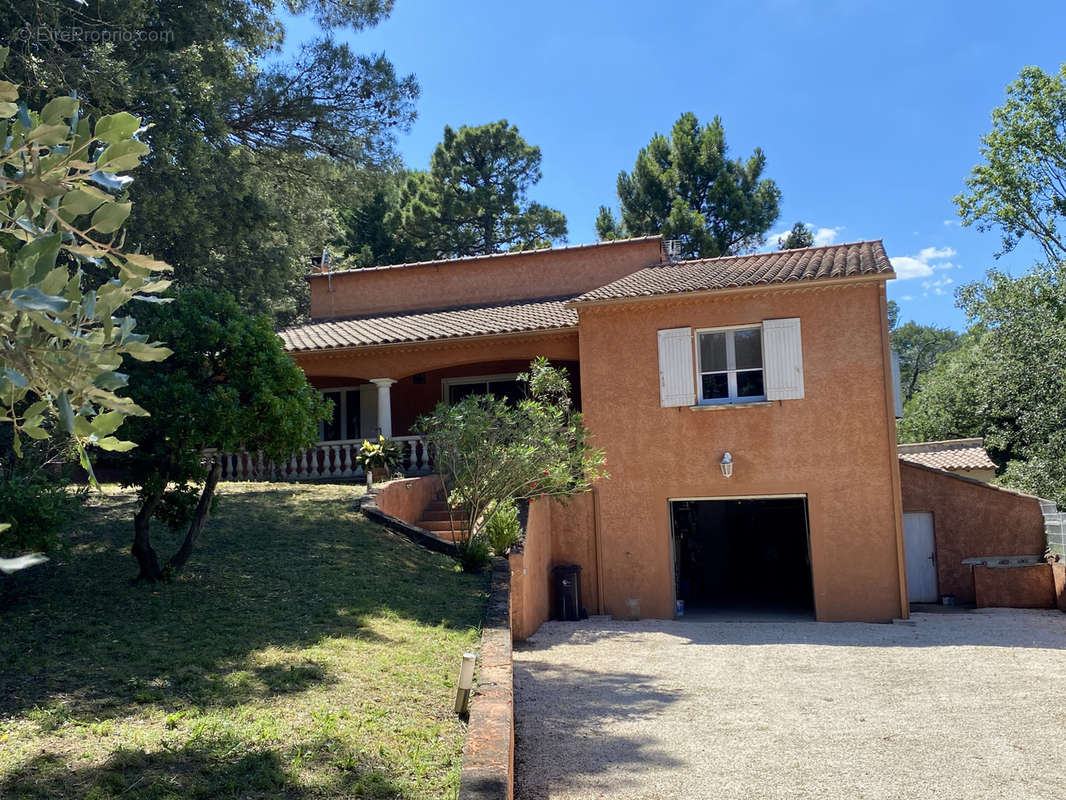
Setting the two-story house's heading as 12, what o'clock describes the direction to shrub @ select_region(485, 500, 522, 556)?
The shrub is roughly at 2 o'clock from the two-story house.

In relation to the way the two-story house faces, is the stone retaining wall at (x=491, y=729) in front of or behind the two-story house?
in front

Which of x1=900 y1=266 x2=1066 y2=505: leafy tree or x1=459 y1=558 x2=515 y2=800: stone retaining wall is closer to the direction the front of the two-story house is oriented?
the stone retaining wall

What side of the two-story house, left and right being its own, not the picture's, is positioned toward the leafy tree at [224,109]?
right

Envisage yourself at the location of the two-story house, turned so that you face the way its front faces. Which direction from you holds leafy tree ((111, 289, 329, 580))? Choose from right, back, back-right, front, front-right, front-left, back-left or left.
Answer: front-right

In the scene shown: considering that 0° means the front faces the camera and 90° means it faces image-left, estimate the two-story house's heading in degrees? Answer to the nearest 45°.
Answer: approximately 0°

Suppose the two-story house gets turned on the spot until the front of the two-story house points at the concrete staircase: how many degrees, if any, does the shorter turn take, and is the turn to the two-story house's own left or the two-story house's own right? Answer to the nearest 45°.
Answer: approximately 90° to the two-story house's own right

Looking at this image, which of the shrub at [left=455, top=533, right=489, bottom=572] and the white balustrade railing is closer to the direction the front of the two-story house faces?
the shrub

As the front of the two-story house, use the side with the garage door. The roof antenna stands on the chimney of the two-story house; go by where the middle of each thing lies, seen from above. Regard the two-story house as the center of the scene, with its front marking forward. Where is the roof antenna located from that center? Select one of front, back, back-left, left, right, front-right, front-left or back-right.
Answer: back-right

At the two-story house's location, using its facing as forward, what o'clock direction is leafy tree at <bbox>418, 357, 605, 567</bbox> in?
The leafy tree is roughly at 2 o'clock from the two-story house.

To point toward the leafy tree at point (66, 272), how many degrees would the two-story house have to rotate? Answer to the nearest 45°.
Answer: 0° — it already faces it

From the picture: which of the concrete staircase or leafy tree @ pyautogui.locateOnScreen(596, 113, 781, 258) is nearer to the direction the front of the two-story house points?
the concrete staircase

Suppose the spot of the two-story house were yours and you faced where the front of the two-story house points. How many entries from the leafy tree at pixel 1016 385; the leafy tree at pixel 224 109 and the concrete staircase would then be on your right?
2

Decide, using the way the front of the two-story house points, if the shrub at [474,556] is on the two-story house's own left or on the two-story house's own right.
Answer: on the two-story house's own right
